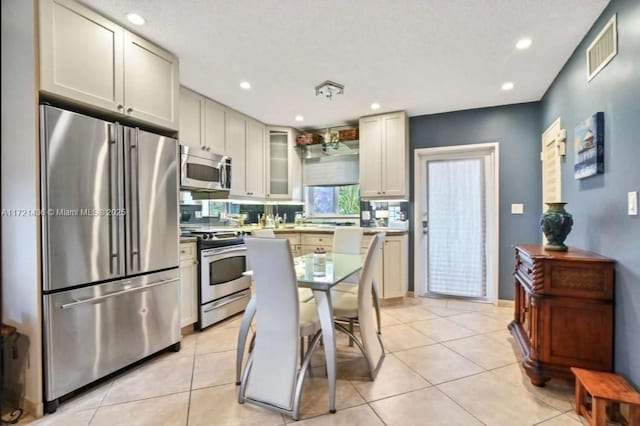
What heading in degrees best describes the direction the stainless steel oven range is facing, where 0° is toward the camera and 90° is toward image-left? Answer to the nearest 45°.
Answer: approximately 315°

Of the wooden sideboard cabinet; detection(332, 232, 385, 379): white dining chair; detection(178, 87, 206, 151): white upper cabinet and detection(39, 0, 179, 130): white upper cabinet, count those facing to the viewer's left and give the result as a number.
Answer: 2

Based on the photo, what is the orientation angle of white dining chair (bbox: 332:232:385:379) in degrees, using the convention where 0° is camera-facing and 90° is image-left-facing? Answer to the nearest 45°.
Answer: approximately 90°

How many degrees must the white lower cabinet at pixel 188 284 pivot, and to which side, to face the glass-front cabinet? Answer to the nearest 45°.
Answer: approximately 90° to its left

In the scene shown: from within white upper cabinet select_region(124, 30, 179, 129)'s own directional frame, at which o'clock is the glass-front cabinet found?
The glass-front cabinet is roughly at 9 o'clock from the white upper cabinet.

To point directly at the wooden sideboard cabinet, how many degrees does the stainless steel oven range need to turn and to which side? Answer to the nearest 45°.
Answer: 0° — it already faces it

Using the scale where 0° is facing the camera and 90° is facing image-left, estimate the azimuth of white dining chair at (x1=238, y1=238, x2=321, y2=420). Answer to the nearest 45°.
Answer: approximately 225°

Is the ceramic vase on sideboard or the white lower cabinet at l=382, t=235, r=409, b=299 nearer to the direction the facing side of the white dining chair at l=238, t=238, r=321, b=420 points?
the white lower cabinet
